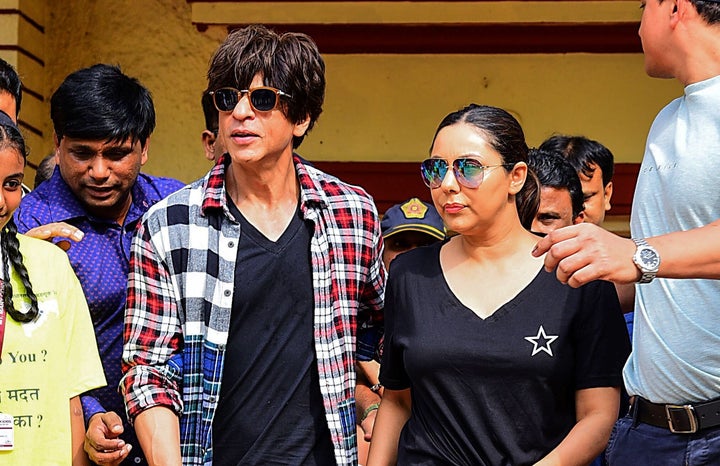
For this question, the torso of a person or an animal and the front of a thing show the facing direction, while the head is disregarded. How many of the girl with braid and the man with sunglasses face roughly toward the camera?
2

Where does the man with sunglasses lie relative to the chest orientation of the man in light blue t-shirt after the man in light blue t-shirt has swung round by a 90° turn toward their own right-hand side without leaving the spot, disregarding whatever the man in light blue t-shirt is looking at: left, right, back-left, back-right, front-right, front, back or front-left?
front-left

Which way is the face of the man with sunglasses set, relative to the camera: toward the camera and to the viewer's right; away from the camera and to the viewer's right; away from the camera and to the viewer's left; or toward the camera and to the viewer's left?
toward the camera and to the viewer's left

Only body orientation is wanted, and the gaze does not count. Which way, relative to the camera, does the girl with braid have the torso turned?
toward the camera

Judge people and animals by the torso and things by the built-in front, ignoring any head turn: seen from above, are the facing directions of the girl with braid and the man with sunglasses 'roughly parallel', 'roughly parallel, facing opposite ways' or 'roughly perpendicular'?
roughly parallel

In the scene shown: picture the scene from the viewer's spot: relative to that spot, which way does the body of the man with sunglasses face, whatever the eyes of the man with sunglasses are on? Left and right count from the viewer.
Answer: facing the viewer

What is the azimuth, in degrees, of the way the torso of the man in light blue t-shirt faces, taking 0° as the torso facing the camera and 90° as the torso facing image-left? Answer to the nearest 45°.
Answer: approximately 45°

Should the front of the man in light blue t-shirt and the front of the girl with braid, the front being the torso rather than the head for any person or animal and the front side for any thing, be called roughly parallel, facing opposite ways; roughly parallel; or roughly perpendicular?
roughly perpendicular

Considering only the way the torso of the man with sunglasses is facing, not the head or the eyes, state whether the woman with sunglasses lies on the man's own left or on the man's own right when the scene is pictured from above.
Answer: on the man's own left

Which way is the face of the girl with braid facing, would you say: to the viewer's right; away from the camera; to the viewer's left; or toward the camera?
toward the camera

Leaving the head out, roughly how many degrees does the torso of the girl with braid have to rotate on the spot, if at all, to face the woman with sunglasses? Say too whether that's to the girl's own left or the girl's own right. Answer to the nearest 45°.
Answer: approximately 90° to the girl's own left

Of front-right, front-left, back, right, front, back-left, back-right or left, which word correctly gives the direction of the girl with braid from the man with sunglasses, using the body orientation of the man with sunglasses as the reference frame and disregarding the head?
right
